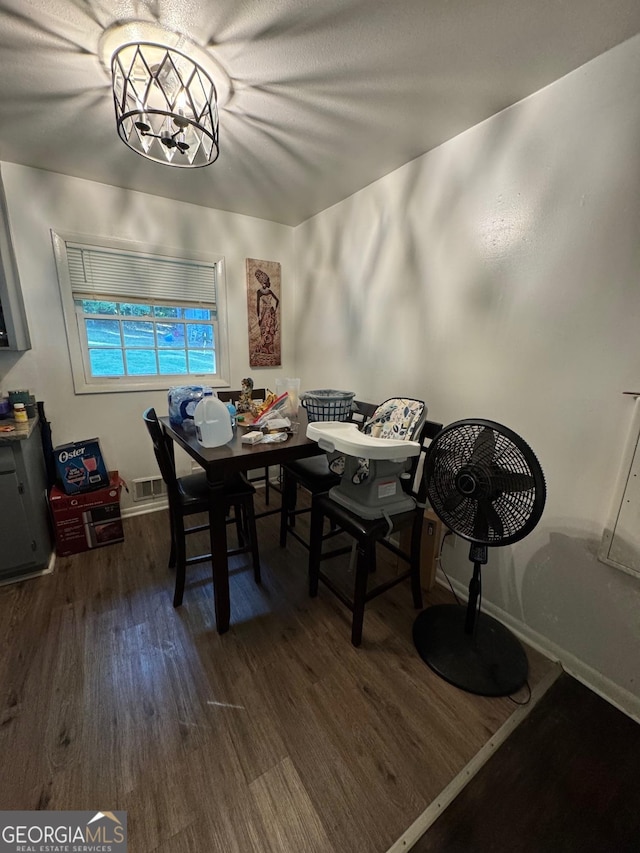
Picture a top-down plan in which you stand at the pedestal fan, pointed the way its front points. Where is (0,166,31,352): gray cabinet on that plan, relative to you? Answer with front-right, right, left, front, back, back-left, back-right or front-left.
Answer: front-right

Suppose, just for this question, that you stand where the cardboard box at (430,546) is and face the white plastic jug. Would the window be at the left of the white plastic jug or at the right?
right

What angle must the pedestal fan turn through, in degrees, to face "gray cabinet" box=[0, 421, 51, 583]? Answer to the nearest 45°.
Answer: approximately 45° to its right

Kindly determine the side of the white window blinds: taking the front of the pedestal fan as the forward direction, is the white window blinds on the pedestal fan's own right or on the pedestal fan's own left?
on the pedestal fan's own right

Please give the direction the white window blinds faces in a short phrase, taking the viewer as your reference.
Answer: facing the viewer and to the right of the viewer

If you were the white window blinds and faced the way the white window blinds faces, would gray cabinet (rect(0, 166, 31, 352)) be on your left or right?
on your right

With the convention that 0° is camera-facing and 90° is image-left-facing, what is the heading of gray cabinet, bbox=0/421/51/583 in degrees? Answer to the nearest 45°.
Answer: approximately 315°

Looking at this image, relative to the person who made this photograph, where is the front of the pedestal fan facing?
facing the viewer and to the left of the viewer

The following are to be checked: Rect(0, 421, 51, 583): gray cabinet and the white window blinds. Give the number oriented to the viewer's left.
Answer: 0

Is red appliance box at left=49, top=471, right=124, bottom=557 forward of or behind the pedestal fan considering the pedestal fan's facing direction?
forward

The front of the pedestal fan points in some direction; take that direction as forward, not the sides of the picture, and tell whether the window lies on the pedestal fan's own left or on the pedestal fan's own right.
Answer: on the pedestal fan's own right
